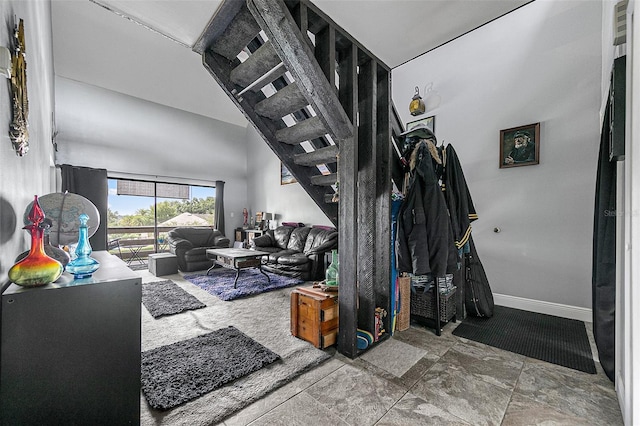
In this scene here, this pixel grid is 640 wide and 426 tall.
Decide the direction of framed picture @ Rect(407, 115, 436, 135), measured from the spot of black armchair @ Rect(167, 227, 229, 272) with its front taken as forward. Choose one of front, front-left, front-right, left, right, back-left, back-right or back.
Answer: front

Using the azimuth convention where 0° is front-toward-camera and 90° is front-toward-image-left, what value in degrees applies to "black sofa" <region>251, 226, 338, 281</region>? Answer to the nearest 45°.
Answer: approximately 45°

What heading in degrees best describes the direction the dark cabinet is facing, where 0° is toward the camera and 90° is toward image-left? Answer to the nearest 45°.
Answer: approximately 270°

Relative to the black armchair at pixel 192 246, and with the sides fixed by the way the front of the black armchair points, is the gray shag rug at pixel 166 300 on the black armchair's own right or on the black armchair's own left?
on the black armchair's own right

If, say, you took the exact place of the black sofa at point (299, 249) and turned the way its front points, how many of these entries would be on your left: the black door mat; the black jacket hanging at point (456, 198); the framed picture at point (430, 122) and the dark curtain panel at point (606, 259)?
4

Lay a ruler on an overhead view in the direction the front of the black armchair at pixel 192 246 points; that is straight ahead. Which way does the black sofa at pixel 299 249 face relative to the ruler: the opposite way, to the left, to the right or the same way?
to the right

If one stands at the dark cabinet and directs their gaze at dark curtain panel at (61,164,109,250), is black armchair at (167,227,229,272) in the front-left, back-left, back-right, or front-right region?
front-right

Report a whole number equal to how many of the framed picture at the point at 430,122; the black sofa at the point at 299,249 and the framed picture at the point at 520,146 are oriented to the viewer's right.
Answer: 0

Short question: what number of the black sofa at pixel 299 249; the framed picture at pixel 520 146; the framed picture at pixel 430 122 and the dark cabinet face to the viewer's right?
1

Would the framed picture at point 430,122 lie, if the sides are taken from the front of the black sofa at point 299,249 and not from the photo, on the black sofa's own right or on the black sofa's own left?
on the black sofa's own left

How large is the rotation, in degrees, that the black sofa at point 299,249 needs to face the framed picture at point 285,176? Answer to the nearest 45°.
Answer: approximately 135° to its right

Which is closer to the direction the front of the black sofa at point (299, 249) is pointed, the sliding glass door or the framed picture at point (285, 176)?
the sliding glass door

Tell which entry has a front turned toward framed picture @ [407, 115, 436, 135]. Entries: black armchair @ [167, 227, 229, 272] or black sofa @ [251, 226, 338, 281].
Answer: black armchair @ [167, 227, 229, 272]

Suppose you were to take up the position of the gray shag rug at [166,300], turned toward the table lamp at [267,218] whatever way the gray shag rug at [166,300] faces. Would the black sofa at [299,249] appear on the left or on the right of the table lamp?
right
